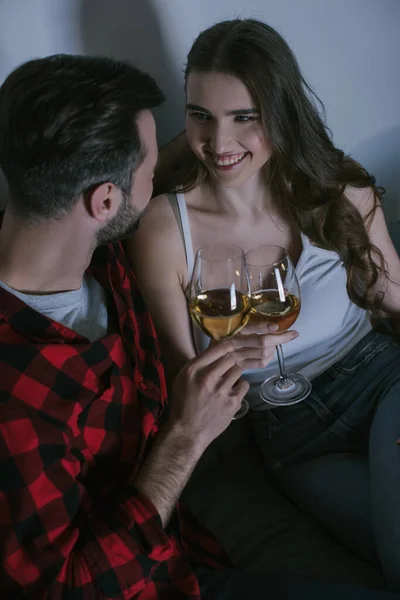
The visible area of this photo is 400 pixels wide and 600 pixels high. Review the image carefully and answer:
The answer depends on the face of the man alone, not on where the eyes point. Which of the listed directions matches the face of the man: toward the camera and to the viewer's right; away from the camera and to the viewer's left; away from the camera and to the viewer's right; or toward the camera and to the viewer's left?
away from the camera and to the viewer's right

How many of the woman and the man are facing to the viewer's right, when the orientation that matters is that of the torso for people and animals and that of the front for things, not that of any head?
1

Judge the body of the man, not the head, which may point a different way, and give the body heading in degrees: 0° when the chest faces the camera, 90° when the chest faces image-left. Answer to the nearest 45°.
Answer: approximately 270°

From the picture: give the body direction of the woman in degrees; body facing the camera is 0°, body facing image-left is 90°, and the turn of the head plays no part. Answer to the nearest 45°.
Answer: approximately 0°

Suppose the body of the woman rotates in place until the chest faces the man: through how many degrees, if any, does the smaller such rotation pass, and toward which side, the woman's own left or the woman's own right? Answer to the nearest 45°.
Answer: approximately 45° to the woman's own right
